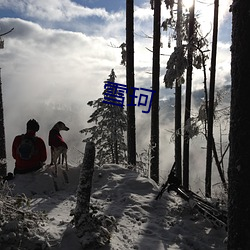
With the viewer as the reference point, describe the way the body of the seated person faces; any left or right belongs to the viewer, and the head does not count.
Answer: facing away from the viewer
